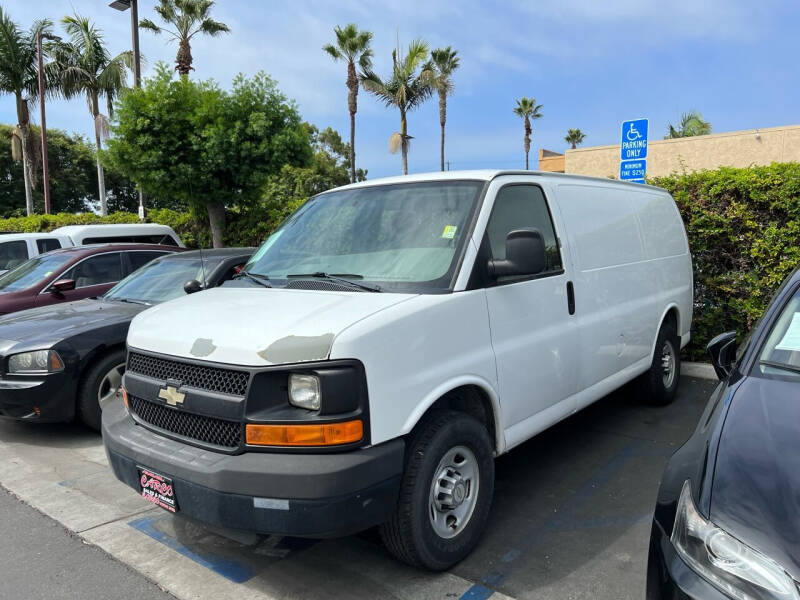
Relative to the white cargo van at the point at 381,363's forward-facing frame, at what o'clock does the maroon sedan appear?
The maroon sedan is roughly at 3 o'clock from the white cargo van.

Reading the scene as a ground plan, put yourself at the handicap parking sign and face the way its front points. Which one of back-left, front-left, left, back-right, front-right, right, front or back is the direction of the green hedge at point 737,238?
front-left

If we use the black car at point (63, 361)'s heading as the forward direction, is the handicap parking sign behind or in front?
behind

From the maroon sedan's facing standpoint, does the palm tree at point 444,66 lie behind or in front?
behind

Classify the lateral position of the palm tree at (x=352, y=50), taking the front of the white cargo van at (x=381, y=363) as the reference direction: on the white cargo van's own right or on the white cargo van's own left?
on the white cargo van's own right

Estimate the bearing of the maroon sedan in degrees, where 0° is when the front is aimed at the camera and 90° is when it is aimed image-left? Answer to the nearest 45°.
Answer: approximately 45°

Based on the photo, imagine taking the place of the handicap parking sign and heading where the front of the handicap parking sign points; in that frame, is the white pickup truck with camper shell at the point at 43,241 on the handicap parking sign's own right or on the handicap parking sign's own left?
on the handicap parking sign's own right

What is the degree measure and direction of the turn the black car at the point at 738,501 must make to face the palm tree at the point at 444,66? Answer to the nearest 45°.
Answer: approximately 135° to its right

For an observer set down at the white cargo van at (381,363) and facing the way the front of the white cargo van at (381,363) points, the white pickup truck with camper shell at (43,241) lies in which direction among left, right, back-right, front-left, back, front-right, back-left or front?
right

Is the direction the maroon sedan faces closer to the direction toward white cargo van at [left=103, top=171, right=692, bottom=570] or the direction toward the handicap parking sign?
the white cargo van

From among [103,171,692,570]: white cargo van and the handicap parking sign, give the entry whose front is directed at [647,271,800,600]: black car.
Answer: the handicap parking sign
